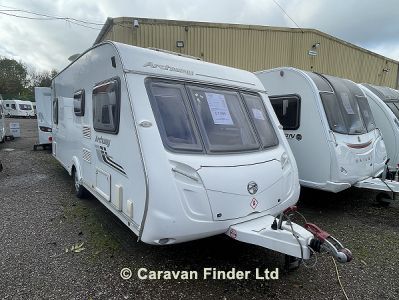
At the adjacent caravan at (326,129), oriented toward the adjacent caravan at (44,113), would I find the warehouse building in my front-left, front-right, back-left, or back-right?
front-right

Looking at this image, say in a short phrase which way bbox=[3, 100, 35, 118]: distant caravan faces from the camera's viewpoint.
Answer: facing the viewer and to the right of the viewer

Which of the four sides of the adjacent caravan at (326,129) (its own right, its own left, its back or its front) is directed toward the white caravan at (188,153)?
right

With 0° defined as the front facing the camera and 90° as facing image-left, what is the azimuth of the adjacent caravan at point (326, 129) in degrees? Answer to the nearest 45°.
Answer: approximately 315°

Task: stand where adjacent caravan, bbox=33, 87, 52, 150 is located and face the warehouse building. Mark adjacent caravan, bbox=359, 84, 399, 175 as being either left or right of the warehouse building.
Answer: right

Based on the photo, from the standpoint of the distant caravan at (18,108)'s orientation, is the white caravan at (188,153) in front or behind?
in front

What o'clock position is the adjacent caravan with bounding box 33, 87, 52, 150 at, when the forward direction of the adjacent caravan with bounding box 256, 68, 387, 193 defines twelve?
the adjacent caravan with bounding box 33, 87, 52, 150 is roughly at 5 o'clock from the adjacent caravan with bounding box 256, 68, 387, 193.

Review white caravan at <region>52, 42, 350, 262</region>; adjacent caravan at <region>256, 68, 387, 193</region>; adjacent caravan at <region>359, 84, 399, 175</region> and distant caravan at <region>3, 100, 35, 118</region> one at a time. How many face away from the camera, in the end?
0

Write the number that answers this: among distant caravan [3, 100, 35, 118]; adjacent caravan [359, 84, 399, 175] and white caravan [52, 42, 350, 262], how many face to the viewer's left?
0

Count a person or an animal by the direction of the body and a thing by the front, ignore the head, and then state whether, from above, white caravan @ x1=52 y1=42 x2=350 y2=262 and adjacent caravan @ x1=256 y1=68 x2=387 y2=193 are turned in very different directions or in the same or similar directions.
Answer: same or similar directions

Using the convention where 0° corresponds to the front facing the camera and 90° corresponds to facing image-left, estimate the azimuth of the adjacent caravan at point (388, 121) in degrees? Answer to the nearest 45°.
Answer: approximately 315°

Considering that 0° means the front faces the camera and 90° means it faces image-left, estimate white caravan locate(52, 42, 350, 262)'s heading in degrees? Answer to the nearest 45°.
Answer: approximately 315°

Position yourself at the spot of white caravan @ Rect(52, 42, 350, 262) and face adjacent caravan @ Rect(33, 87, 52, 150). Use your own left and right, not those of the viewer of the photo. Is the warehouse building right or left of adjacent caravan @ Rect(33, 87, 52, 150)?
right
